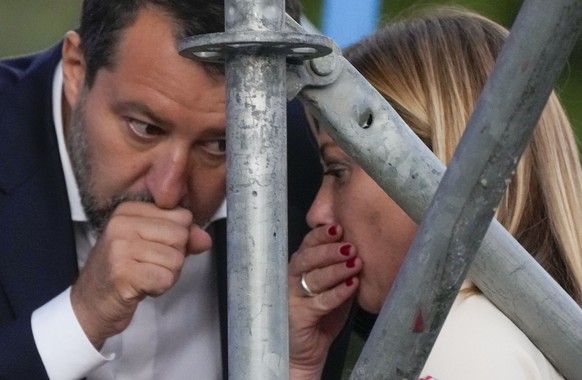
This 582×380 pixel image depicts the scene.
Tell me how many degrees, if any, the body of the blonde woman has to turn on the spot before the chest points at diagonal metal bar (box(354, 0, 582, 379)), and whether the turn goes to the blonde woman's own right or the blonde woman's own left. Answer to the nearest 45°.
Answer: approximately 90° to the blonde woman's own left

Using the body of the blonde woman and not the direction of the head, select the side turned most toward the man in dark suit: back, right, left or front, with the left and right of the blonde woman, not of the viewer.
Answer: front

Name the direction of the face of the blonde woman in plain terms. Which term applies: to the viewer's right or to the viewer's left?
to the viewer's left

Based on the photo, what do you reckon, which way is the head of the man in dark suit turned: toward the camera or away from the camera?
toward the camera

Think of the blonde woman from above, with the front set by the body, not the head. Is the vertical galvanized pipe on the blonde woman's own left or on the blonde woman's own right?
on the blonde woman's own left

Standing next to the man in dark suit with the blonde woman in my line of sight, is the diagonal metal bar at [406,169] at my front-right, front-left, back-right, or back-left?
front-right

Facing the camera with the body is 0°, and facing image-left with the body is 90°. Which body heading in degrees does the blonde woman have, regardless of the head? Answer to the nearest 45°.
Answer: approximately 90°

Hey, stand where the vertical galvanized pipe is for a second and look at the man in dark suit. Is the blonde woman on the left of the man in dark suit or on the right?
right

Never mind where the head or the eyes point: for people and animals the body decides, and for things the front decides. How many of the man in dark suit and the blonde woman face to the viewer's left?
1

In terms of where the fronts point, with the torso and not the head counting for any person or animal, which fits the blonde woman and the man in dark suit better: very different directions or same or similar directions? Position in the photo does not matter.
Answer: very different directions
